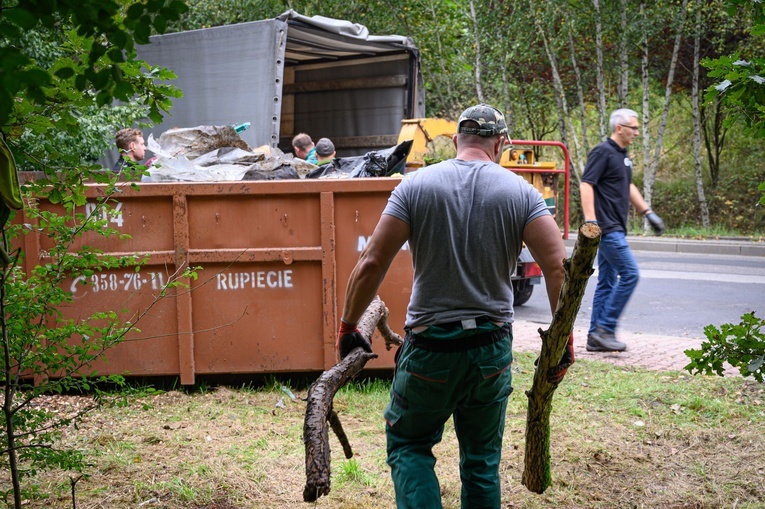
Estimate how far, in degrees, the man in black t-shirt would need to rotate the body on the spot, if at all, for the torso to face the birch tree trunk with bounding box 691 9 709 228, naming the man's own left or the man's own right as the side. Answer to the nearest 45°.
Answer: approximately 90° to the man's own left

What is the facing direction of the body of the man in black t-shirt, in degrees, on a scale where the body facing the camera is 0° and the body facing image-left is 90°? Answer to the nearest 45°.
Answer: approximately 270°

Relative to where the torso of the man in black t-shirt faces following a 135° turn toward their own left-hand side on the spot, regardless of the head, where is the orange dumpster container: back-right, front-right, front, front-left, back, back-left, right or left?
left

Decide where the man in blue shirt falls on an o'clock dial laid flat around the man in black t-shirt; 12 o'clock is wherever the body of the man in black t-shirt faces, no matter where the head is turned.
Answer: The man in blue shirt is roughly at 7 o'clock from the man in black t-shirt.

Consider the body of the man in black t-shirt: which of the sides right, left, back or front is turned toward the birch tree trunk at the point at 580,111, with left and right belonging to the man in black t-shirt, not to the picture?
left

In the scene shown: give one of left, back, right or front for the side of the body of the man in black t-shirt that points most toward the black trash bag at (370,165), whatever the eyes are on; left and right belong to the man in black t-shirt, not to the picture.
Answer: back

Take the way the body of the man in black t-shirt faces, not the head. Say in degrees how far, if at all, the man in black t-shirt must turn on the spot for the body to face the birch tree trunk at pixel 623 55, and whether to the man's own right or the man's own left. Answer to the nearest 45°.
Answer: approximately 90° to the man's own left

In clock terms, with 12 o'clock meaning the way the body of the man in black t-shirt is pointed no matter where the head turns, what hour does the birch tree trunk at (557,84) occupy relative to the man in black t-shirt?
The birch tree trunk is roughly at 9 o'clock from the man in black t-shirt.

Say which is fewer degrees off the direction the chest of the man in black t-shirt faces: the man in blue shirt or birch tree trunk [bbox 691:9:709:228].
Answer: the birch tree trunk

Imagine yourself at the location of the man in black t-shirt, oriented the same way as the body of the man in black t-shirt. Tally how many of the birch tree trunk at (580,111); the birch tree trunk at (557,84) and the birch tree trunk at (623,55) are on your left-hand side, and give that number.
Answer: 3

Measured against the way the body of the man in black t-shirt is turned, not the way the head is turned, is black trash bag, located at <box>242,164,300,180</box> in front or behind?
behind
